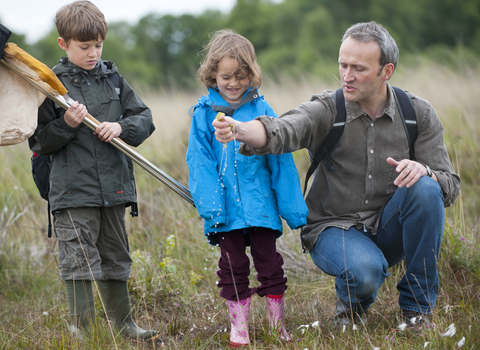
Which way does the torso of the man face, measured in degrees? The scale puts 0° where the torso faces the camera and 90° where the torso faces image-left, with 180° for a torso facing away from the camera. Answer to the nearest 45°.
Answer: approximately 0°

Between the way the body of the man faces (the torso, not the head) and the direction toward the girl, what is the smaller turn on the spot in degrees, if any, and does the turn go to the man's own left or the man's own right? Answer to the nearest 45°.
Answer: approximately 90° to the man's own right

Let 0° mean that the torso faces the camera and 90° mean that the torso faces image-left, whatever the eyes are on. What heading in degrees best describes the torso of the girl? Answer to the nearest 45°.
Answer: approximately 0°

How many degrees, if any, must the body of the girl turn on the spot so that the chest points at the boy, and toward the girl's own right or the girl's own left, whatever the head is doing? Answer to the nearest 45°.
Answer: approximately 90° to the girl's own right

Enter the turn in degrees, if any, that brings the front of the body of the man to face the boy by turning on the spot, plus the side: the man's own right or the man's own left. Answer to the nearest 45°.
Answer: approximately 90° to the man's own right

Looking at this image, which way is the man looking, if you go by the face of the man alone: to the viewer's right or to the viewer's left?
to the viewer's left

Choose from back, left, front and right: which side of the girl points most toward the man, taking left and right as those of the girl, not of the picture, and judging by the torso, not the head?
left
